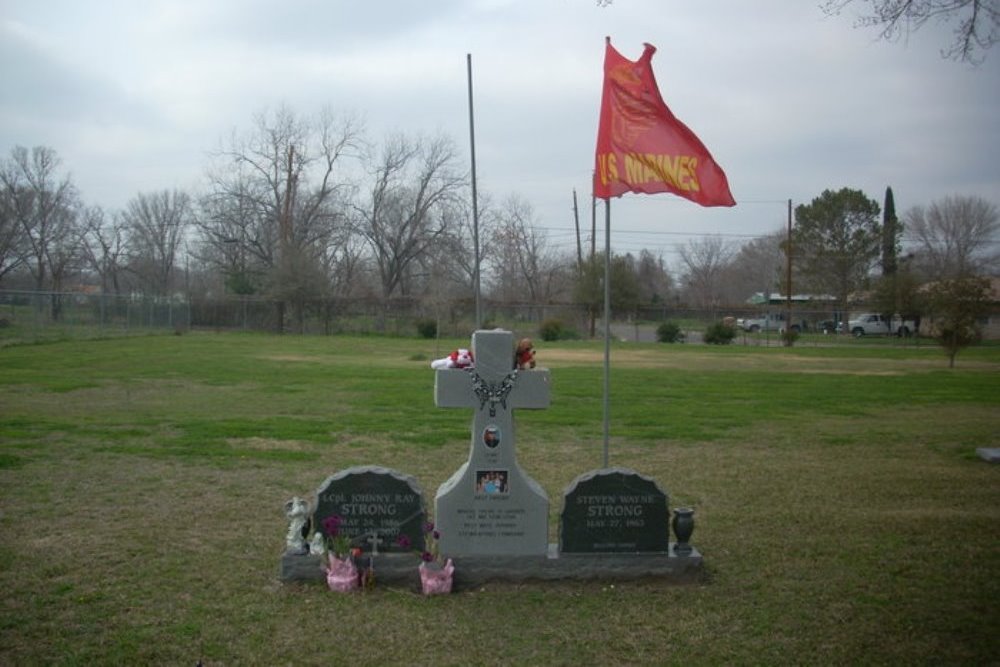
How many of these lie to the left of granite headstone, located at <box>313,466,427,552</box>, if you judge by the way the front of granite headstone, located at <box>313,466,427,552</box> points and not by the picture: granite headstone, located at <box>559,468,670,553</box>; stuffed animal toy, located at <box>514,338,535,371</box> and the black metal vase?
3

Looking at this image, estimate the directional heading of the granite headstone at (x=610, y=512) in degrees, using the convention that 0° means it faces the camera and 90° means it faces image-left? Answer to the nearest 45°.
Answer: approximately 0°

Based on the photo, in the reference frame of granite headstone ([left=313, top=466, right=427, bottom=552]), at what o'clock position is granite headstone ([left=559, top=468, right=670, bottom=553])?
granite headstone ([left=559, top=468, right=670, bottom=553]) is roughly at 9 o'clock from granite headstone ([left=313, top=466, right=427, bottom=552]).

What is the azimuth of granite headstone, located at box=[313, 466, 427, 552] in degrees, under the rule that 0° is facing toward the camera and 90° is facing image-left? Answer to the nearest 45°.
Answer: approximately 0°

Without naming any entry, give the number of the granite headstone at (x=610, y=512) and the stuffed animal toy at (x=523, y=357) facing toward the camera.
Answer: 2
